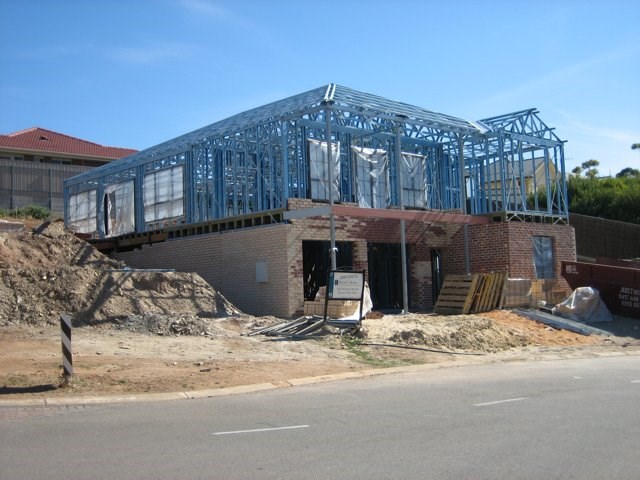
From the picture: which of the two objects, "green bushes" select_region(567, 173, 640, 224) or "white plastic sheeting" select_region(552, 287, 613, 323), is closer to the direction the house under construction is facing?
the white plastic sheeting

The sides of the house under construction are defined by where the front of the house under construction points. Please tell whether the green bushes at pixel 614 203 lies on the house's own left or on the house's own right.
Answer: on the house's own left

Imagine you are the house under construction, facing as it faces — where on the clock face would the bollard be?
The bollard is roughly at 2 o'clock from the house under construction.

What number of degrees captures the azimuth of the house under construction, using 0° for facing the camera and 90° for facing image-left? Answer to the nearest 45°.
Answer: approximately 315°

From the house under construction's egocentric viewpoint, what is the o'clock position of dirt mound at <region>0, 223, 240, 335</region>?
The dirt mound is roughly at 3 o'clock from the house under construction.
